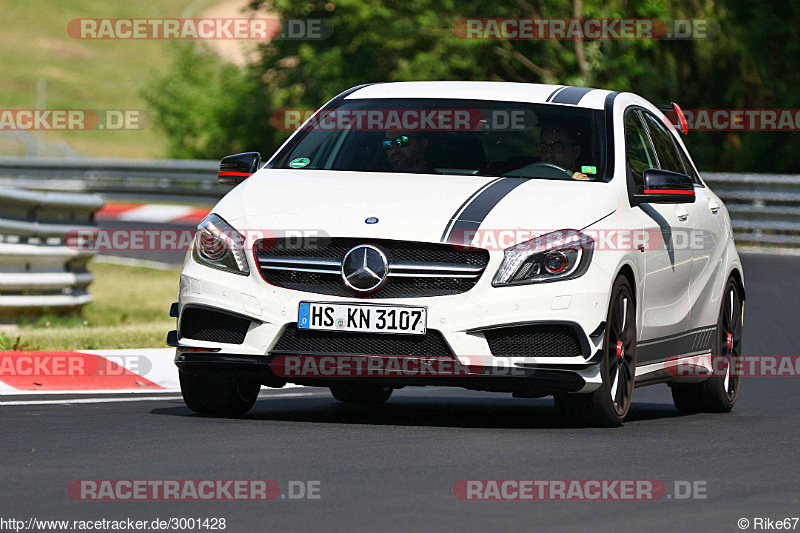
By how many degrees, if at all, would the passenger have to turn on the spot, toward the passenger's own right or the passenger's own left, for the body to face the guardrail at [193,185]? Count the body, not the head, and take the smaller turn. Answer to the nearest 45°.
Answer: approximately 135° to the passenger's own right

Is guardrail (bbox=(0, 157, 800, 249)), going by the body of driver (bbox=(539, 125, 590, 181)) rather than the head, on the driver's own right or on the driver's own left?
on the driver's own right

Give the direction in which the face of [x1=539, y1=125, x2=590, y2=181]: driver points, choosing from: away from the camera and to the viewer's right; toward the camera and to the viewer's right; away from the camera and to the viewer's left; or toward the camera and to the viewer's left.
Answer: toward the camera and to the viewer's left

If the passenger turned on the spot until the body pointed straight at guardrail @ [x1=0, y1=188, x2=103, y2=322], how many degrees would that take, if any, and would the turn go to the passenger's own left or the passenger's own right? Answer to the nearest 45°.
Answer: approximately 90° to the passenger's own right

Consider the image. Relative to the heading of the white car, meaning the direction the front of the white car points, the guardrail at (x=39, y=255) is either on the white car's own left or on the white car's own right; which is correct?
on the white car's own right

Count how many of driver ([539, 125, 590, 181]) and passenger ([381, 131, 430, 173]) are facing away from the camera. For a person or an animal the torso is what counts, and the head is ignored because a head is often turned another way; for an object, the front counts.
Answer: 0

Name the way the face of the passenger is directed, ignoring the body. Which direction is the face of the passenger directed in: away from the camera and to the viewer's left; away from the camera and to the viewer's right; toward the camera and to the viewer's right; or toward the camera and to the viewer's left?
toward the camera and to the viewer's left

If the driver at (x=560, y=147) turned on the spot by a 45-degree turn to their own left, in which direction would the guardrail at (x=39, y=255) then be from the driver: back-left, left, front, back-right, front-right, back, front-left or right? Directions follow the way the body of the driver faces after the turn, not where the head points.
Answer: back-right

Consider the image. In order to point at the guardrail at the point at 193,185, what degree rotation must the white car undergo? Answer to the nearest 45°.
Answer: approximately 135° to its right
